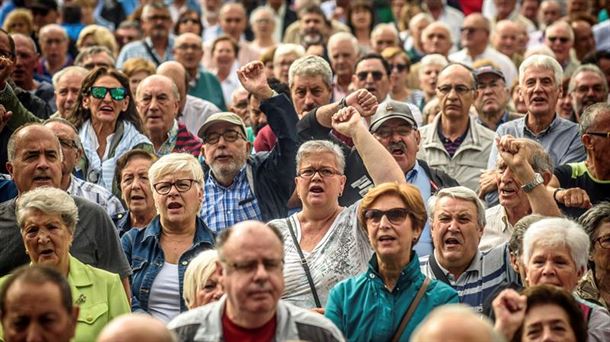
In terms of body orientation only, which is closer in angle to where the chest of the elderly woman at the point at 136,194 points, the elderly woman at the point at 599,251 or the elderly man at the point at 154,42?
the elderly woman

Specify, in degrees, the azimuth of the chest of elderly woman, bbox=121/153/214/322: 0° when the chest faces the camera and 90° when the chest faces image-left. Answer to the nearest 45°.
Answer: approximately 0°

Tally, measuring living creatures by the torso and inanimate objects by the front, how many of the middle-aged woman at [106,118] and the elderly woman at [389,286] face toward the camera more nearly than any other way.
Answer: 2

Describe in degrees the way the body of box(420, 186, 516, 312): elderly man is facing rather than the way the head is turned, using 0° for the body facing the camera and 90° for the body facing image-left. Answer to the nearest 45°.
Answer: approximately 45°

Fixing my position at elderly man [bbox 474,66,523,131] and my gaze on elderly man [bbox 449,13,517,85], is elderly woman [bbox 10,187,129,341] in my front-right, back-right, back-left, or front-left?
back-left
